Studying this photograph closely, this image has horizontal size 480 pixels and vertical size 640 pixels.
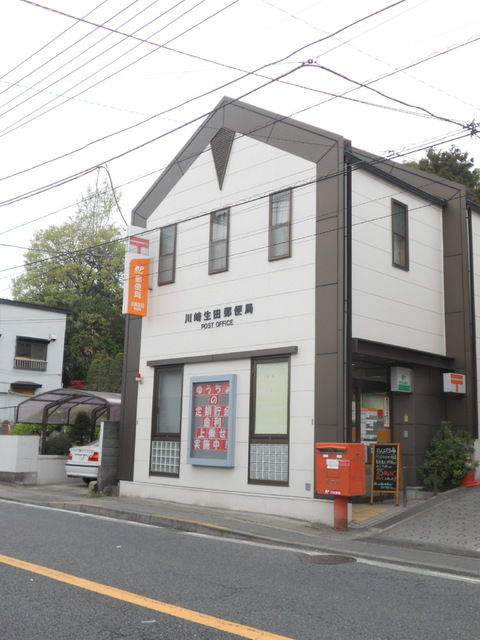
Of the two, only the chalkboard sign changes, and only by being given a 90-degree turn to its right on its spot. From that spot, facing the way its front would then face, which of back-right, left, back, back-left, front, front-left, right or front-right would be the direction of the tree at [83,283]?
front-right

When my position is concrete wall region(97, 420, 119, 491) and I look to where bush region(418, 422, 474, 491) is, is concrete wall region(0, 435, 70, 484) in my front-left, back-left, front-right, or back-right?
back-left

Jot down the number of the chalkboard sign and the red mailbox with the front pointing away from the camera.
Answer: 0

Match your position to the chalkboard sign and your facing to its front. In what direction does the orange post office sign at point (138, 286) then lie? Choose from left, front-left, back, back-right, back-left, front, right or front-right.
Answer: right

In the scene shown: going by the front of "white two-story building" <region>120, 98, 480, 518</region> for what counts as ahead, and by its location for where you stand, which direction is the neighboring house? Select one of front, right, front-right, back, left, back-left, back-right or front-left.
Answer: right

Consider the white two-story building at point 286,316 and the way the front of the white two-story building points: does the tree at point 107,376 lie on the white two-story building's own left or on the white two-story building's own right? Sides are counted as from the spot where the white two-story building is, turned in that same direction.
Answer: on the white two-story building's own right

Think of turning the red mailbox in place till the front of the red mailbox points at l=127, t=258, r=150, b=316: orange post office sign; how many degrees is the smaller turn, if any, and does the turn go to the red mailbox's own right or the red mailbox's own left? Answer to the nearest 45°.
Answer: approximately 90° to the red mailbox's own right

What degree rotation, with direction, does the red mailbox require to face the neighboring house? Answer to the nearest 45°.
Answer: approximately 90° to its right

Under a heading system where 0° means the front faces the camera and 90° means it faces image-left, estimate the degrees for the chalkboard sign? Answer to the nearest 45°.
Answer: approximately 0°

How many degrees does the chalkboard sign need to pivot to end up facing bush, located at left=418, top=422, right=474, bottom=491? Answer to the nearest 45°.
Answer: approximately 135° to its left

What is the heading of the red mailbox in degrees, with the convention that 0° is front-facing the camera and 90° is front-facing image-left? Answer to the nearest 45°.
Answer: approximately 45°

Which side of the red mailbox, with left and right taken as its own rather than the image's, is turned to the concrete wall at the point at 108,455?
right
